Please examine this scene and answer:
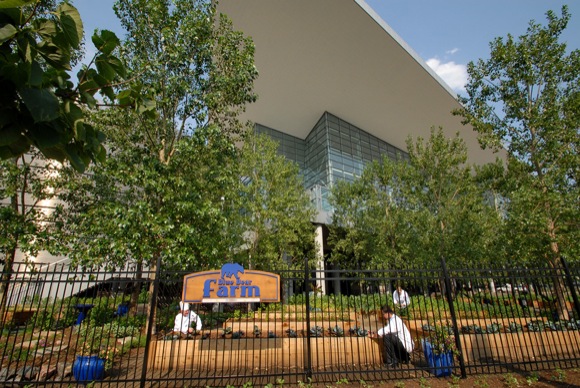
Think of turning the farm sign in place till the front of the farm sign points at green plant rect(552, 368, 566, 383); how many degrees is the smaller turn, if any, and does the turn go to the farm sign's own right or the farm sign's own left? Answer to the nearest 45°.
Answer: approximately 90° to the farm sign's own left

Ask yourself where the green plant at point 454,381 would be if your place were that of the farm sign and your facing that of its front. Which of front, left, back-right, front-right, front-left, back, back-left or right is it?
left

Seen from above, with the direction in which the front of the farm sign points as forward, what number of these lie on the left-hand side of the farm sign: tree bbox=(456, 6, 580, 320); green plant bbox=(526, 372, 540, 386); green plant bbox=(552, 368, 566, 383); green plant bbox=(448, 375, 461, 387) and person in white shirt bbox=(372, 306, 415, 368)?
5

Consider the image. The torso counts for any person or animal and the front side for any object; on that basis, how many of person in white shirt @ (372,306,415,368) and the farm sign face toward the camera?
1

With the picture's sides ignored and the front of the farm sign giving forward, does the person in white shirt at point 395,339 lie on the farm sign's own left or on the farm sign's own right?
on the farm sign's own left

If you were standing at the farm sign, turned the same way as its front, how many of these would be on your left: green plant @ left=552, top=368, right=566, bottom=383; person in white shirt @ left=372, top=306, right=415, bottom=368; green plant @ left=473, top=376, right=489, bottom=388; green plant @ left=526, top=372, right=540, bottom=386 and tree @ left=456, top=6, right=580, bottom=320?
5

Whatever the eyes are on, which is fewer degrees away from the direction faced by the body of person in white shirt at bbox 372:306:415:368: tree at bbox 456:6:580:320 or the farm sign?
the farm sign

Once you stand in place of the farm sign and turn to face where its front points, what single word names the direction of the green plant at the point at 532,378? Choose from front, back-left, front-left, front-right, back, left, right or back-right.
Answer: left

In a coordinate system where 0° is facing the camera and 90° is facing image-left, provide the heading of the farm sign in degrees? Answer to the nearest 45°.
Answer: approximately 0°

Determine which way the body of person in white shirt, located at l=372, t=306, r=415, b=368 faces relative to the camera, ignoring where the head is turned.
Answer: to the viewer's left
